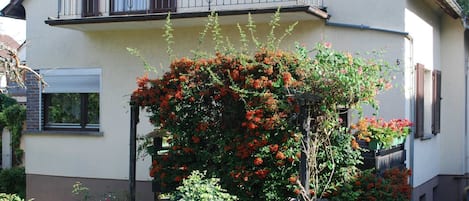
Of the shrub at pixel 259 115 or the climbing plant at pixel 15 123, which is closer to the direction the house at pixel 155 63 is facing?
the shrub

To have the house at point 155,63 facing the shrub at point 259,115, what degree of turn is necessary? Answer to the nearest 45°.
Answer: approximately 45° to its left

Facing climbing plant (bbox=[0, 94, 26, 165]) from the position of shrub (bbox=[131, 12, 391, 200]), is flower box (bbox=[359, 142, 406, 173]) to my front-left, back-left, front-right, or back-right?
back-right

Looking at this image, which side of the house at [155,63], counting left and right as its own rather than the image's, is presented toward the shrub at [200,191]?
front

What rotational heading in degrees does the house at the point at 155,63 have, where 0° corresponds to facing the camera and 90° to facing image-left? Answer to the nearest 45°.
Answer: approximately 0°

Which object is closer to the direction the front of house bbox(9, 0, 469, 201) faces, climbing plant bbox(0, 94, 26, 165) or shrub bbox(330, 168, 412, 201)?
the shrub
